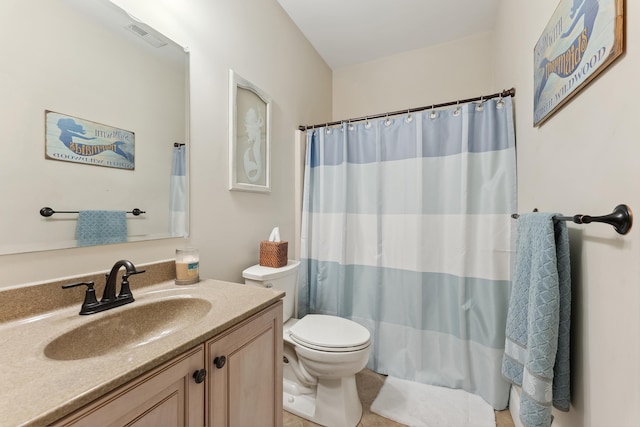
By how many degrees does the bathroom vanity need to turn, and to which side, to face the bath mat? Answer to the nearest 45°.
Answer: approximately 45° to its left

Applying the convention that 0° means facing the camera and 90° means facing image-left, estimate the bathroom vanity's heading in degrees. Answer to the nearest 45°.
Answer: approximately 315°

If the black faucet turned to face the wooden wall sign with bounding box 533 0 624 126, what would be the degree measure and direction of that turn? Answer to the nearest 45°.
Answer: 0° — it already faces it

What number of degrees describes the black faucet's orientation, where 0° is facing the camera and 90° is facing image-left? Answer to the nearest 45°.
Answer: approximately 315°

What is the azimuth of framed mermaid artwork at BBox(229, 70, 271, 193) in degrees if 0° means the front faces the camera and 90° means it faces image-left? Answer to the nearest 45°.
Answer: approximately 315°

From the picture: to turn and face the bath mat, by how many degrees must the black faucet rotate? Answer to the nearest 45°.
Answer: approximately 45° to its left

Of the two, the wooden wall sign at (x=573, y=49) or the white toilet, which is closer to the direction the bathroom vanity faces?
the wooden wall sign
